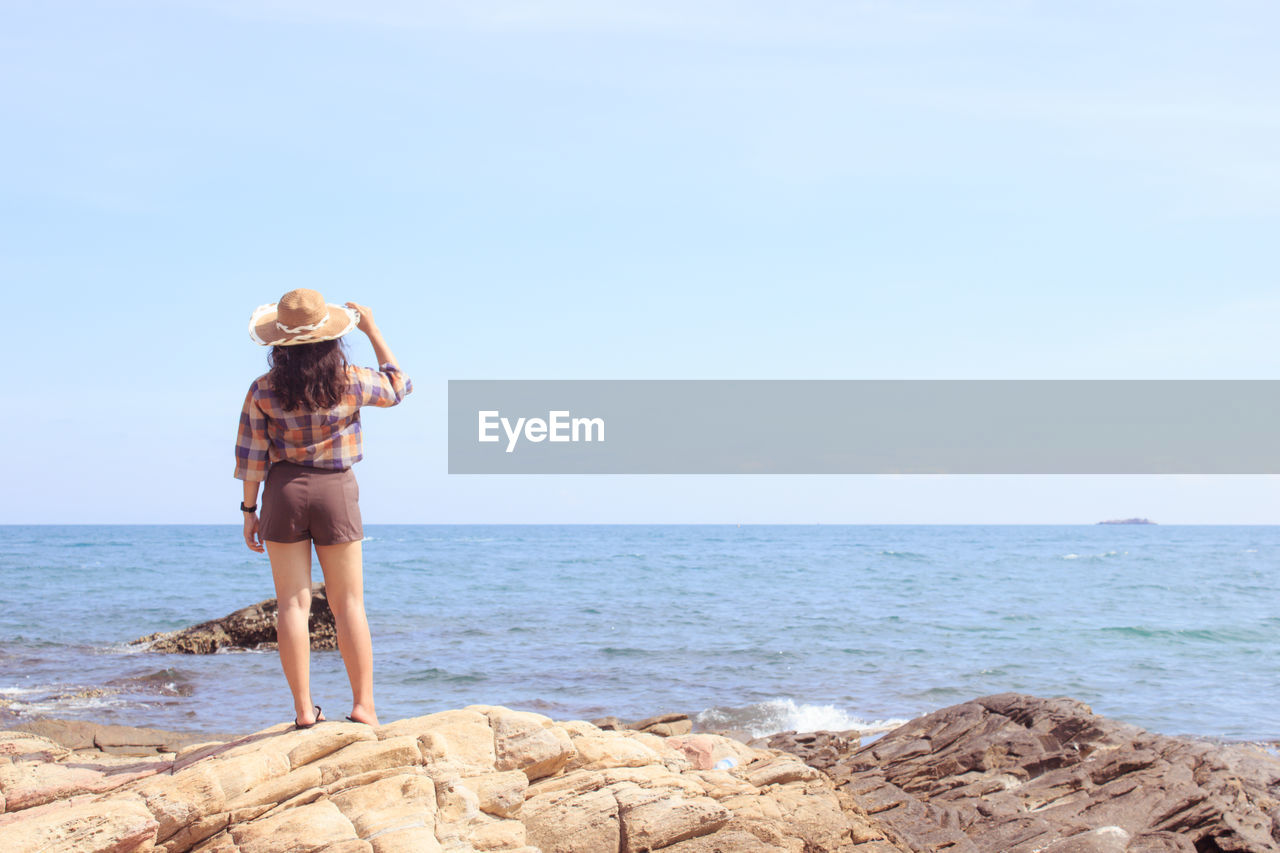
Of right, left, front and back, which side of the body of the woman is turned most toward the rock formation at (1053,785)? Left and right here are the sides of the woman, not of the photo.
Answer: right

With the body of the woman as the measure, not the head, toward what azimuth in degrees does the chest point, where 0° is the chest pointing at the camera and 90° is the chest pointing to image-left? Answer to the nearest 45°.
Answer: approximately 180°

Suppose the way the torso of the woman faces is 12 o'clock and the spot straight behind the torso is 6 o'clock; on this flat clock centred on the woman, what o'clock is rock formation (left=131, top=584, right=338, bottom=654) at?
The rock formation is roughly at 12 o'clock from the woman.
